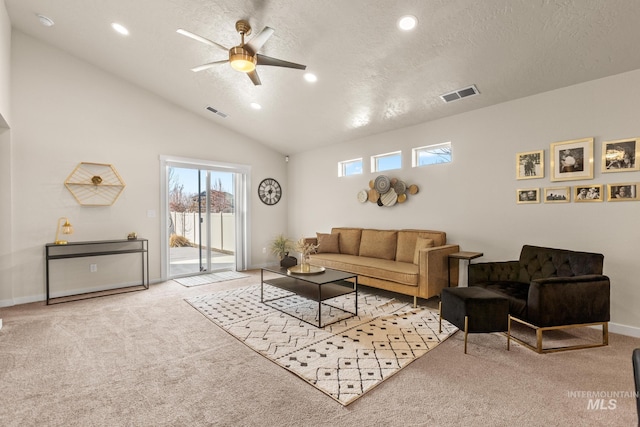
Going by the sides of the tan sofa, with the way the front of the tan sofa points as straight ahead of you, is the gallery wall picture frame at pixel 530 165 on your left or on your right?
on your left

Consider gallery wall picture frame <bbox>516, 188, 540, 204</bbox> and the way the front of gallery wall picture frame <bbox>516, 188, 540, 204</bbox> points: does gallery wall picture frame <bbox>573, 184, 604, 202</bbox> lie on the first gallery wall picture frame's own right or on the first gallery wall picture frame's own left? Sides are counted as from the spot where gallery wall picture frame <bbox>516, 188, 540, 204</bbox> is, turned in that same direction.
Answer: on the first gallery wall picture frame's own left

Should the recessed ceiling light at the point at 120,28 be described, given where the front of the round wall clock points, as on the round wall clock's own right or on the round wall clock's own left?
on the round wall clock's own right

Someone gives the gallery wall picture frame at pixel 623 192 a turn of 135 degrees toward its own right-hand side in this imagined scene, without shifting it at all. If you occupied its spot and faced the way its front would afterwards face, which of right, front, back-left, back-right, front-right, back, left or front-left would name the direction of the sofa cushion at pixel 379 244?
front-left

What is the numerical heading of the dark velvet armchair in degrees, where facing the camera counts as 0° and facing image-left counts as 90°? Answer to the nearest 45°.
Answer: approximately 45°
